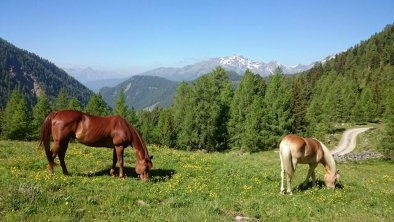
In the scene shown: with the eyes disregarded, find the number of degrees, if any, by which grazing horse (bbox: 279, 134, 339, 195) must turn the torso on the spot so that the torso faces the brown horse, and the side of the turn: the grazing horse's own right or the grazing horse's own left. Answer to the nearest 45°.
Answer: approximately 135° to the grazing horse's own left

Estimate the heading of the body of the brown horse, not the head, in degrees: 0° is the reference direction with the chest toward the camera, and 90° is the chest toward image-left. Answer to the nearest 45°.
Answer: approximately 270°

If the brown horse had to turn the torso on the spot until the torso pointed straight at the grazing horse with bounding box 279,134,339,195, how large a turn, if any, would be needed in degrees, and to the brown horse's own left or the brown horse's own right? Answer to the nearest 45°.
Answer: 0° — it already faces it

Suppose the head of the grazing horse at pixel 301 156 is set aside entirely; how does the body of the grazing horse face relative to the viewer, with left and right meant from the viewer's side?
facing away from the viewer and to the right of the viewer

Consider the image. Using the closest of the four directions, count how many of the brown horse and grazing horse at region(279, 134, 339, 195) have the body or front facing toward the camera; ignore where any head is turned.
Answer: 0
